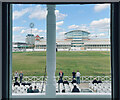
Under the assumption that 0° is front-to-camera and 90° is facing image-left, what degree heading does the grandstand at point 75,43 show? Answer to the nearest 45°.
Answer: approximately 0°
